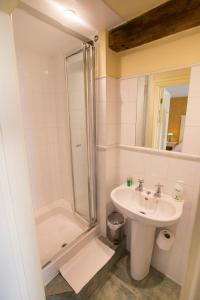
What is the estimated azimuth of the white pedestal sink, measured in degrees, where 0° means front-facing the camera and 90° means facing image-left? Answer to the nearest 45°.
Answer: approximately 45°

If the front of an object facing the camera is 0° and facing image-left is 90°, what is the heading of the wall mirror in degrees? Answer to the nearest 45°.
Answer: approximately 45°

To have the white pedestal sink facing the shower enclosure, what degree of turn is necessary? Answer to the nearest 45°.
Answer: approximately 45° to its right

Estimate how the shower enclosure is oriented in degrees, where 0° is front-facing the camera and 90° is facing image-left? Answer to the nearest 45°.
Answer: approximately 315°
